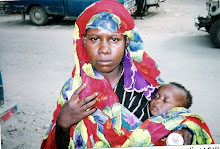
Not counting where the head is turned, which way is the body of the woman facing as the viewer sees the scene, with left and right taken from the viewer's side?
facing the viewer
